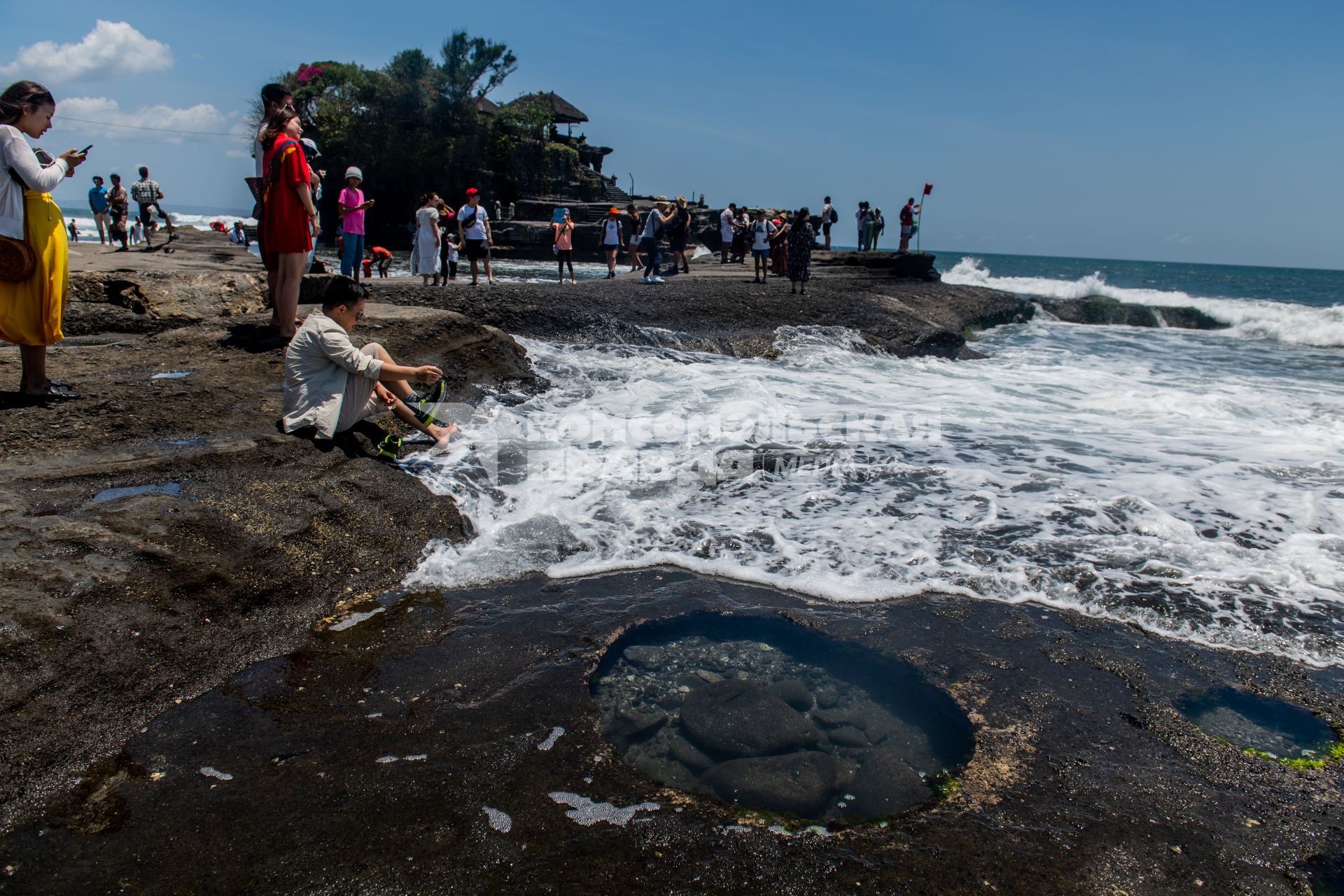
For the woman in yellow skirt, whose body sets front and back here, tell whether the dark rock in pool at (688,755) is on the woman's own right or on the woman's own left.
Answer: on the woman's own right

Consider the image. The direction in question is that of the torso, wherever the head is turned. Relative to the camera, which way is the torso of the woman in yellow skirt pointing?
to the viewer's right

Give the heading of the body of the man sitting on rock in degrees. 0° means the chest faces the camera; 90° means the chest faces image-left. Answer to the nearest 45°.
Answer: approximately 270°

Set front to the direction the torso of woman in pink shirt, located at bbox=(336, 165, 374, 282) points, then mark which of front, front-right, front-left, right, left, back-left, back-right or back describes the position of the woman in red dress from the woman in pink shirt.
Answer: front-right

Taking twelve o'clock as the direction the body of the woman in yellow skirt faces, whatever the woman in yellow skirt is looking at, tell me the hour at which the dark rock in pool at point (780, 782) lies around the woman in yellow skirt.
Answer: The dark rock in pool is roughly at 2 o'clock from the woman in yellow skirt.

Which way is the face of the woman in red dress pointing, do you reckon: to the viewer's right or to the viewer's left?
to the viewer's right

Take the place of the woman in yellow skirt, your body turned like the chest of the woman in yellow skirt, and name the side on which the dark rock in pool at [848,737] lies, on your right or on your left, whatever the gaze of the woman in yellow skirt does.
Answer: on your right

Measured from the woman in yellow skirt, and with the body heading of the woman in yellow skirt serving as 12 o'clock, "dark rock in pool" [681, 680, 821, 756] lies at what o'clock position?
The dark rock in pool is roughly at 2 o'clock from the woman in yellow skirt.

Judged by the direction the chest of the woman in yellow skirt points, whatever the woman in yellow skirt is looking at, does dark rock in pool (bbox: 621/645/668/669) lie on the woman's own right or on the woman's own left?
on the woman's own right

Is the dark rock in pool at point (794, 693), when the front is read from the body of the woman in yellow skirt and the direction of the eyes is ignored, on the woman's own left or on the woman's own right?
on the woman's own right

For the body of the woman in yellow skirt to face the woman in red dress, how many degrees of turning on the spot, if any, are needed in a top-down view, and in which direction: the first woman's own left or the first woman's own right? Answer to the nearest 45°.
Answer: approximately 45° to the first woman's own left

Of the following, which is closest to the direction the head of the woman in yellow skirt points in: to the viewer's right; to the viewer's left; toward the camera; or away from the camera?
to the viewer's right

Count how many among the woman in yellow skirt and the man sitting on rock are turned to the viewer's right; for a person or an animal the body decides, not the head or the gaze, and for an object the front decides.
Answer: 2

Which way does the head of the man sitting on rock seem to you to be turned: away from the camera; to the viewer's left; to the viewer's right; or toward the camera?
to the viewer's right
